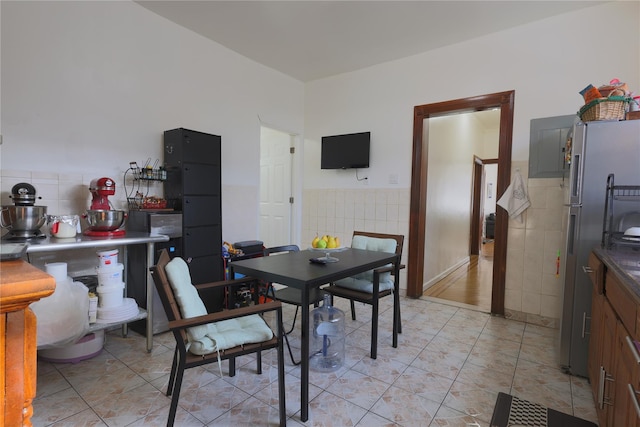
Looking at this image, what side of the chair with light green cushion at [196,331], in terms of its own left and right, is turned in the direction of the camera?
right

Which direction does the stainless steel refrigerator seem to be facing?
to the viewer's left

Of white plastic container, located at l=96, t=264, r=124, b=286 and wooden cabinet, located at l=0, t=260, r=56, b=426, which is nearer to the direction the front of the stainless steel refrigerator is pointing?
the white plastic container

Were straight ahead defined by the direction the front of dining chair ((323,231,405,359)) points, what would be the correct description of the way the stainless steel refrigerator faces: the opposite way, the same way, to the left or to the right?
to the right

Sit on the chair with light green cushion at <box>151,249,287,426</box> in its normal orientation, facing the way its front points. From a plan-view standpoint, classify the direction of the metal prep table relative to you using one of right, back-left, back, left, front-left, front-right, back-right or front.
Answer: back-left

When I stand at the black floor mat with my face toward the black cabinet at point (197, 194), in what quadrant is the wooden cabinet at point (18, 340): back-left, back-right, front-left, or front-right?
front-left

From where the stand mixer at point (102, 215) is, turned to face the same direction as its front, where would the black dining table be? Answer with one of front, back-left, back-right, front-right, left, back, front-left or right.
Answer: front

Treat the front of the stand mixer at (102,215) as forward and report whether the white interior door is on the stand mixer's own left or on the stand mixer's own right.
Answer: on the stand mixer's own left

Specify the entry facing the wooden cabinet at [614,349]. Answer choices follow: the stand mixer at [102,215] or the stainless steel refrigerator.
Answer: the stand mixer

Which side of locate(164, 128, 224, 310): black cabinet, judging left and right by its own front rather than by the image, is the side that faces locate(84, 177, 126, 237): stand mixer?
right

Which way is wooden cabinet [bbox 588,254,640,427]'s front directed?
to the viewer's left

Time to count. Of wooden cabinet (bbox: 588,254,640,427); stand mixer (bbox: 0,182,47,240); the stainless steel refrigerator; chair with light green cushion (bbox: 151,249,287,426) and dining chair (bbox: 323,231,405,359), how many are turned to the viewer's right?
1

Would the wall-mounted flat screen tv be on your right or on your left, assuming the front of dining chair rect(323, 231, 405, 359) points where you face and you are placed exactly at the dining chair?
on your right

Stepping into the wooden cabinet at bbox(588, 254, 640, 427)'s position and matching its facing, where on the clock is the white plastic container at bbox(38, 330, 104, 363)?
The white plastic container is roughly at 11 o'clock from the wooden cabinet.
